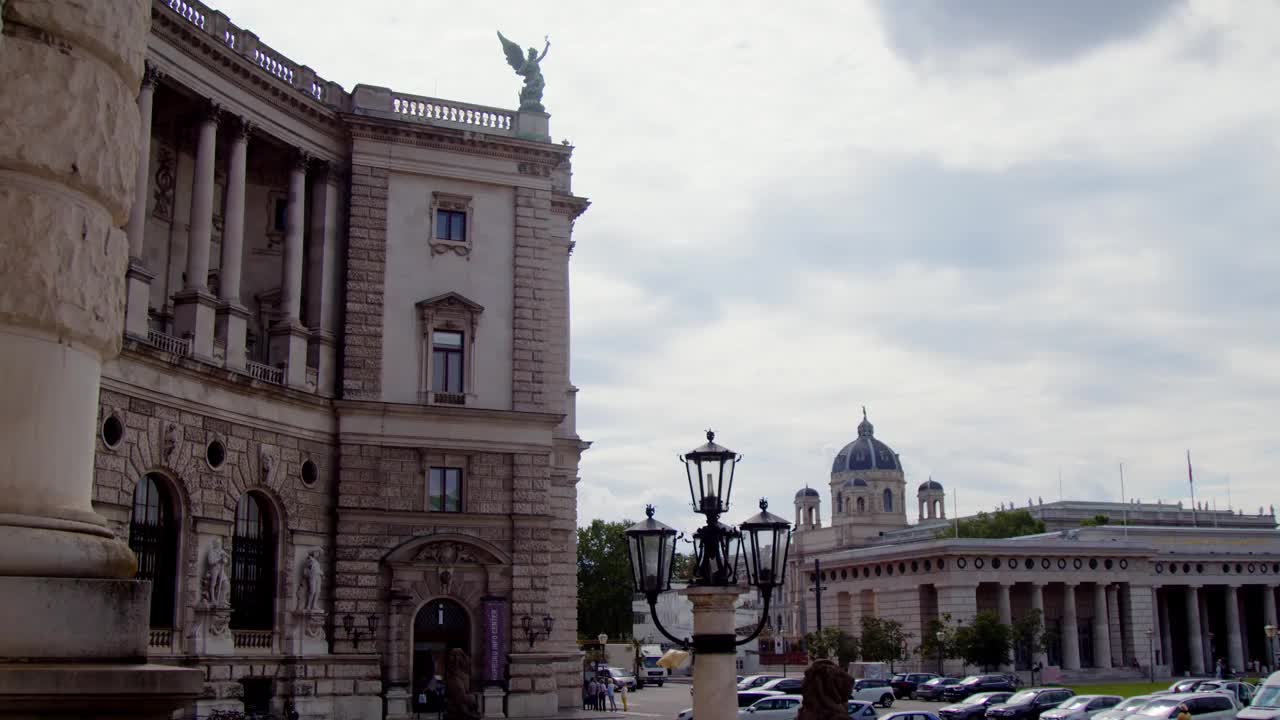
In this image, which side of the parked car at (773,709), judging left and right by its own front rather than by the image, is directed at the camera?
left

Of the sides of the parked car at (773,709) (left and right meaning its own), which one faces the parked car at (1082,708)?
back

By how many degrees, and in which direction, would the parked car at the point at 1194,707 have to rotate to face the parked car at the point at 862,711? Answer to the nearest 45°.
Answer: approximately 45° to its right

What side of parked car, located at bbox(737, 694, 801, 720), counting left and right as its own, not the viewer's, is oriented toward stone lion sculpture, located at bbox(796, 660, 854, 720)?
left

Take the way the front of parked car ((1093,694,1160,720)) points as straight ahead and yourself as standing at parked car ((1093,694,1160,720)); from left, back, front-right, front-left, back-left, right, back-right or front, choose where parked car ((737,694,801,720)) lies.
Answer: front-right

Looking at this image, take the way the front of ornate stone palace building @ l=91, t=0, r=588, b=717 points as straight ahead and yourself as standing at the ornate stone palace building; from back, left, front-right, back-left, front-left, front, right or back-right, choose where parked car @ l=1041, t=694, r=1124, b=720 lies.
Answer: front-left
